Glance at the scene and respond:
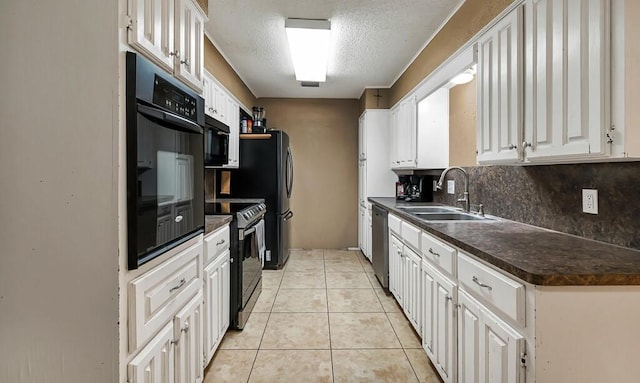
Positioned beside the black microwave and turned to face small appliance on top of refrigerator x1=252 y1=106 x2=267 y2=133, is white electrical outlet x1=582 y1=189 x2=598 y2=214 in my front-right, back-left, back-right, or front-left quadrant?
back-right

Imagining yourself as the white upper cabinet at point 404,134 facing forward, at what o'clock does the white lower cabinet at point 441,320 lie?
The white lower cabinet is roughly at 9 o'clock from the white upper cabinet.

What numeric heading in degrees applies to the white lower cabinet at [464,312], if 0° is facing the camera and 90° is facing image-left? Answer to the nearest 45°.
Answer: approximately 45°

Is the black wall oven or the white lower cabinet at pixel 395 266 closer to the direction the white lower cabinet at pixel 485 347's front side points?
the black wall oven

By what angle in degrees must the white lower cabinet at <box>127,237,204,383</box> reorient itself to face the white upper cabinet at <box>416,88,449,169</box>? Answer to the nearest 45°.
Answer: approximately 90° to its left

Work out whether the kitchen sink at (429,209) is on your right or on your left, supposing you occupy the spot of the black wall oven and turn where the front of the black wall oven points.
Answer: on your left

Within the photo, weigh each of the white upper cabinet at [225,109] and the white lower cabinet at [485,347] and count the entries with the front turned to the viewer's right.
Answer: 1

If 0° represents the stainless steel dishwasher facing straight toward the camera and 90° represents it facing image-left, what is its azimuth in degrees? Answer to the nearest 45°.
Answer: approximately 90°

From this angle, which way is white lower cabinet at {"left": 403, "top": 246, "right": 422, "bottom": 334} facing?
to the viewer's left

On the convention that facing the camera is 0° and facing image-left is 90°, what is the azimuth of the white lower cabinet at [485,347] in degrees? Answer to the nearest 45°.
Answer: approximately 45°

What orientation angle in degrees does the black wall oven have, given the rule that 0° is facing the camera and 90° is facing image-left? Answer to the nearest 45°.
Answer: approximately 315°

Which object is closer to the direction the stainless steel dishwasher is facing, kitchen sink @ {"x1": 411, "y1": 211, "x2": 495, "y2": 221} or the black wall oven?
the black wall oven
